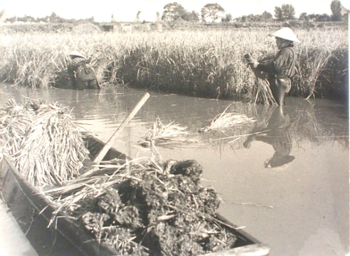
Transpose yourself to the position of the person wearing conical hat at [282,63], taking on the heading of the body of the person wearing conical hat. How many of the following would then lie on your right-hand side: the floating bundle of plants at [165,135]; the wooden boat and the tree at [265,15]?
1

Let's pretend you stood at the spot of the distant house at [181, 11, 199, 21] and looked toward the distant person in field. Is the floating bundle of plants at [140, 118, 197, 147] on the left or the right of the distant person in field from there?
left

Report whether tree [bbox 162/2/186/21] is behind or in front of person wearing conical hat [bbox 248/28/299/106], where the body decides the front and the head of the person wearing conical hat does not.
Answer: in front

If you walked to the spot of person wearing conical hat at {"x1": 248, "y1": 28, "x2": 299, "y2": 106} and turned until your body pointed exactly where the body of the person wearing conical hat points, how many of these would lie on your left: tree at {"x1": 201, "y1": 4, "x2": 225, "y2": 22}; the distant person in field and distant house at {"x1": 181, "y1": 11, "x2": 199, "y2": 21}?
0

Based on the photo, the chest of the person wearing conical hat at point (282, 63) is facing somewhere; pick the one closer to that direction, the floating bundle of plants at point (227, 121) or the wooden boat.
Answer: the floating bundle of plants

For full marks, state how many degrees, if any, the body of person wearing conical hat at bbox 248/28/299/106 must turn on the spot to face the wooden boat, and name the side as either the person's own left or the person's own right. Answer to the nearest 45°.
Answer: approximately 90° to the person's own left

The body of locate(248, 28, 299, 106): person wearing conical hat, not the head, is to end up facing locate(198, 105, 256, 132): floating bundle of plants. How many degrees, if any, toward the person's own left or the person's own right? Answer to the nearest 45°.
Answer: approximately 45° to the person's own left

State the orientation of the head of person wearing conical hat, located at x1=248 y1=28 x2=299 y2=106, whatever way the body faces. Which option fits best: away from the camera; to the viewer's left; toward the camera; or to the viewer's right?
to the viewer's left

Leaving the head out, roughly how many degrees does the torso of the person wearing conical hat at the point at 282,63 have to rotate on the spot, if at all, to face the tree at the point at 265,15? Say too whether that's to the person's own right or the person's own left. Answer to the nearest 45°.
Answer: approximately 90° to the person's own right

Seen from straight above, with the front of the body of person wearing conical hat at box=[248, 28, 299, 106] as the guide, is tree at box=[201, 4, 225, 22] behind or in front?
in front

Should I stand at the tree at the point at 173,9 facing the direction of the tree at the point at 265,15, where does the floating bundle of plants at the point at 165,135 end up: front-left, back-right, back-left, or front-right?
back-right

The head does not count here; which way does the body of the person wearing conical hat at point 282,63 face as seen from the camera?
to the viewer's left

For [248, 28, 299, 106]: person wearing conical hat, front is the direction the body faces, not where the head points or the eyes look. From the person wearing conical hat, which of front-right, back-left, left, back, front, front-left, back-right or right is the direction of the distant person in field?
front-right

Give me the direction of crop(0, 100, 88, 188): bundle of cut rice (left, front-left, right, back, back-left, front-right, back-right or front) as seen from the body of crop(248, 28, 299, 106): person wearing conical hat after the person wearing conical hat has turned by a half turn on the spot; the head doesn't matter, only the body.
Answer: back-right

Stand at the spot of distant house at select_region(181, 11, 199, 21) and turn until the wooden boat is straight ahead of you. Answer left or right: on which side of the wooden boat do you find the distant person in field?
right

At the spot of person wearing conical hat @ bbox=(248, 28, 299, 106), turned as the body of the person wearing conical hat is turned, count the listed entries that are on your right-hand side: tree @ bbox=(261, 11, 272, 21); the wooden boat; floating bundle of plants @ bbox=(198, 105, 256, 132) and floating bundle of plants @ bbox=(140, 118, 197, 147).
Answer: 1

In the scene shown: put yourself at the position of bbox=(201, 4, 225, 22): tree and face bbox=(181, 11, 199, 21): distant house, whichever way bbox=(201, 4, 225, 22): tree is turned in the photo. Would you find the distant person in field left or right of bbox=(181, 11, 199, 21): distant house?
left

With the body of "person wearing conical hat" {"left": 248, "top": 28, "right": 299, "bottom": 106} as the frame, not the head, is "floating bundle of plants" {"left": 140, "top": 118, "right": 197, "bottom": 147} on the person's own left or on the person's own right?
on the person's own left

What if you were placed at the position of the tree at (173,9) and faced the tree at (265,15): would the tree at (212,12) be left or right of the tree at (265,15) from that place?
right
